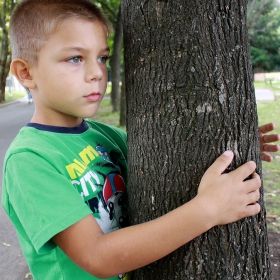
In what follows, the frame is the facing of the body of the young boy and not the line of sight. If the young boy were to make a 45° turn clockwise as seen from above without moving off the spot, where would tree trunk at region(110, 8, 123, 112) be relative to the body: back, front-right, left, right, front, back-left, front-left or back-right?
back

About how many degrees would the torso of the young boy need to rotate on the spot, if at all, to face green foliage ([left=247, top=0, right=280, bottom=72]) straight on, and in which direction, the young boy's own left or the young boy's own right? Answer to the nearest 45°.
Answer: approximately 135° to the young boy's own left

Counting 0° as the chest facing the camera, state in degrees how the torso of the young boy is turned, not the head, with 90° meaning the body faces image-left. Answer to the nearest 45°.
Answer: approximately 315°

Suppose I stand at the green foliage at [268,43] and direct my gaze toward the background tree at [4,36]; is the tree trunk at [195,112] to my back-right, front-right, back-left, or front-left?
front-left

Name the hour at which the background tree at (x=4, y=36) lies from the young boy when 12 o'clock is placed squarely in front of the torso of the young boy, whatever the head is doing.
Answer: The background tree is roughly at 7 o'clock from the young boy.
